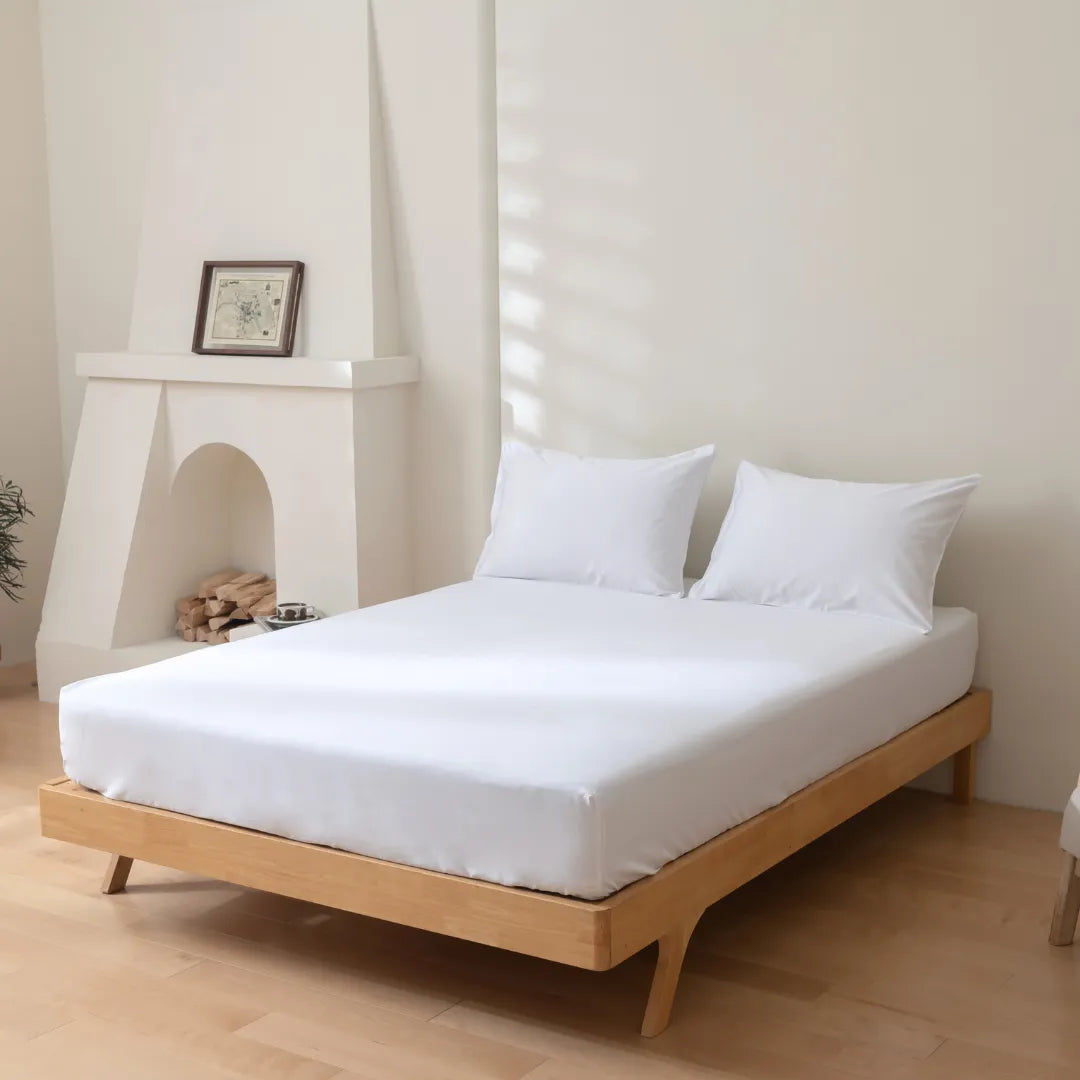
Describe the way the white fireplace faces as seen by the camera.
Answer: facing the viewer and to the left of the viewer

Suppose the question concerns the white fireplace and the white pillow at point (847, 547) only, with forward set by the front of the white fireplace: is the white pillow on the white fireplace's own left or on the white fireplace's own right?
on the white fireplace's own left

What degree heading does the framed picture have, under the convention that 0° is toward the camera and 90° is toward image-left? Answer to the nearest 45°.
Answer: approximately 45°

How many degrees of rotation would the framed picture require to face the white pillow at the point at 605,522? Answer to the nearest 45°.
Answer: approximately 90° to its left

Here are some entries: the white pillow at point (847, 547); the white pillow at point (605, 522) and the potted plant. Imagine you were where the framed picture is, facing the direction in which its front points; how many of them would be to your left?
2
